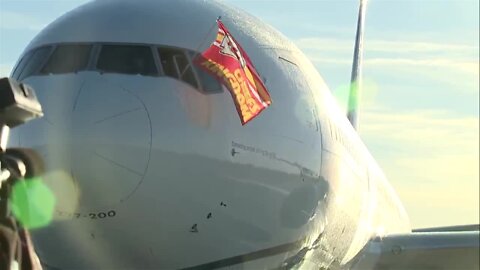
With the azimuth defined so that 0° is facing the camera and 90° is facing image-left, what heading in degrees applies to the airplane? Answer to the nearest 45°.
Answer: approximately 45°

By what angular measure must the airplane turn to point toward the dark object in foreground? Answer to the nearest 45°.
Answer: approximately 45° to its left
